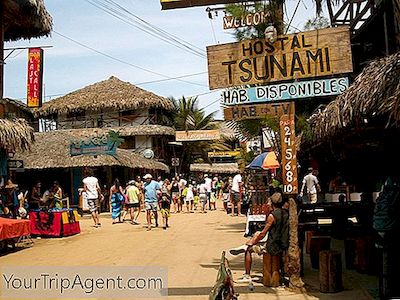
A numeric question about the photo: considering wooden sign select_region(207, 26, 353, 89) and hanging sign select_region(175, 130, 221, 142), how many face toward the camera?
2

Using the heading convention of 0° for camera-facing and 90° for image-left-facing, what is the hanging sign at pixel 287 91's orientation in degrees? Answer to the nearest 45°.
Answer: approximately 0°
